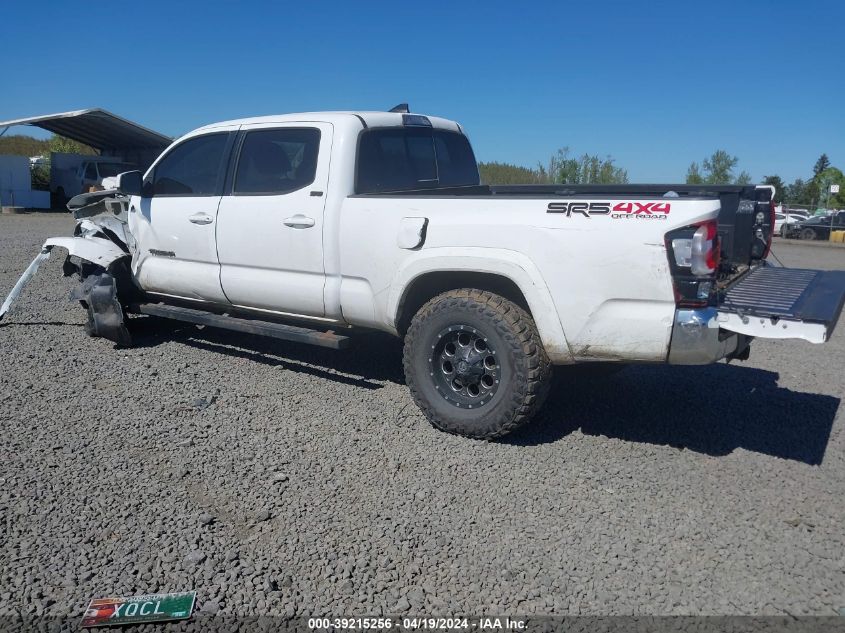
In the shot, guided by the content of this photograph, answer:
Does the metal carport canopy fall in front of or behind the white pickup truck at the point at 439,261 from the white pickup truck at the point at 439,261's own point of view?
in front

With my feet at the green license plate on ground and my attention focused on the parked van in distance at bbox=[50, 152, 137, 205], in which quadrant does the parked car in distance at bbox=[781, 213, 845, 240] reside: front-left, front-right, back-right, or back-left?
front-right

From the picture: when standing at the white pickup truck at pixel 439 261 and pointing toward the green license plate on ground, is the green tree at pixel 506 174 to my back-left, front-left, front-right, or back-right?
back-right

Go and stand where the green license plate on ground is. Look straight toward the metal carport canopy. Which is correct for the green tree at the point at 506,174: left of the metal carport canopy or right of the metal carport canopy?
right

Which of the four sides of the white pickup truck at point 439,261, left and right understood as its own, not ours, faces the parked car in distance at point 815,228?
right

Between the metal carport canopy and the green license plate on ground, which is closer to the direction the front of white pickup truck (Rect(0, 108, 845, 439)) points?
the metal carport canopy

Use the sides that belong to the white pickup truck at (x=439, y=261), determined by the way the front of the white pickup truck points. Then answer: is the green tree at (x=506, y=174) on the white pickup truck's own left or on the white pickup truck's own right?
on the white pickup truck's own right

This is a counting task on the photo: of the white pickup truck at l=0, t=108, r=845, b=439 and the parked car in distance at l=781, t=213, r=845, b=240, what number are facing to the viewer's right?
0

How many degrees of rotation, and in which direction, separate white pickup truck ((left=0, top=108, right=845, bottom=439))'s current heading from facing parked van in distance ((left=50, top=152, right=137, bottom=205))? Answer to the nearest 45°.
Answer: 0° — it already faces it

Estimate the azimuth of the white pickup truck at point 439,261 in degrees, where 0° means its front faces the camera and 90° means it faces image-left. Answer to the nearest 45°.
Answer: approximately 135°

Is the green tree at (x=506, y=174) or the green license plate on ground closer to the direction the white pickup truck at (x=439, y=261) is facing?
the green tree

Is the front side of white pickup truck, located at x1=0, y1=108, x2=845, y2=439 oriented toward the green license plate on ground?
no

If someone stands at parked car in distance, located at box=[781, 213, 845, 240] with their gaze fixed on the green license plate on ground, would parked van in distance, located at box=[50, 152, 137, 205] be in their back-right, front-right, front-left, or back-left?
front-right
